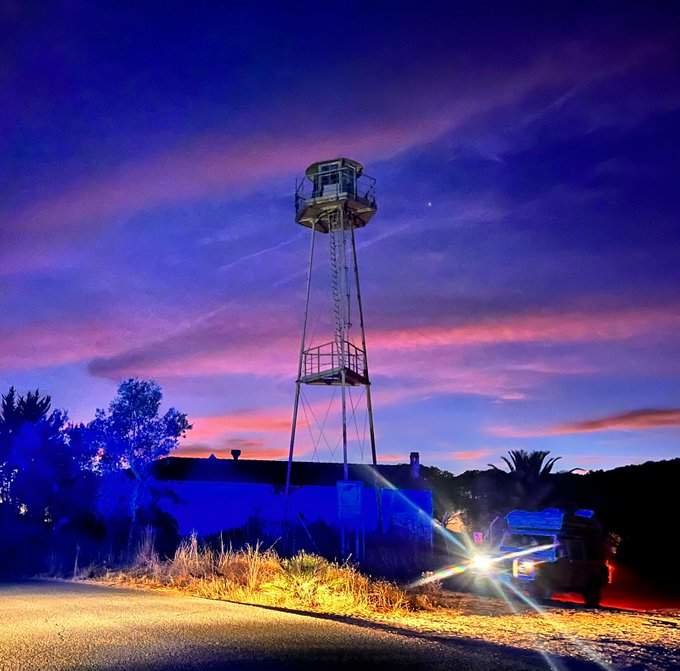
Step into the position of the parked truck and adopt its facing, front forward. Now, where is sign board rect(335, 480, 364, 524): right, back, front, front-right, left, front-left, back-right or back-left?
right

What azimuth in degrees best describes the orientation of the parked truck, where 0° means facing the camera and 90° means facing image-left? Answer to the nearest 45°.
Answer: approximately 45°

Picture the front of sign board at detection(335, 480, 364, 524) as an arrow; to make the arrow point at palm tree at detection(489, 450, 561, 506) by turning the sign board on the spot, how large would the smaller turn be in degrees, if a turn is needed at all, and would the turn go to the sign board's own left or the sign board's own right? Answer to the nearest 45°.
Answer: approximately 135° to the sign board's own left

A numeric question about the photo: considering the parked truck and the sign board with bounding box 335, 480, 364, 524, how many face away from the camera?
0

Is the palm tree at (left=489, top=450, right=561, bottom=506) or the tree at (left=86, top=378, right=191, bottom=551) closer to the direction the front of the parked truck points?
the tree

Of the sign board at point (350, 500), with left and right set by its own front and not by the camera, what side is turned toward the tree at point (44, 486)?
right

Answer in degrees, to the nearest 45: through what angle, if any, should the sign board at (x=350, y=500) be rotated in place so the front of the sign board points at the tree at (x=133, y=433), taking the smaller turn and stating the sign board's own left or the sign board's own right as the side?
approximately 90° to the sign board's own right

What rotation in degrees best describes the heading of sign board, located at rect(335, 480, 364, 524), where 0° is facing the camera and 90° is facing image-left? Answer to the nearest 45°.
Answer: approximately 0°

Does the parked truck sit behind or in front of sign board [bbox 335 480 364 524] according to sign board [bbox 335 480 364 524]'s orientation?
in front

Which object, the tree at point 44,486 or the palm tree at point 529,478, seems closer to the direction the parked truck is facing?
the tree

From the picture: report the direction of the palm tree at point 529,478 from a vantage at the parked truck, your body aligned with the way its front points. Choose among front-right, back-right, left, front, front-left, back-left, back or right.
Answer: back-right
